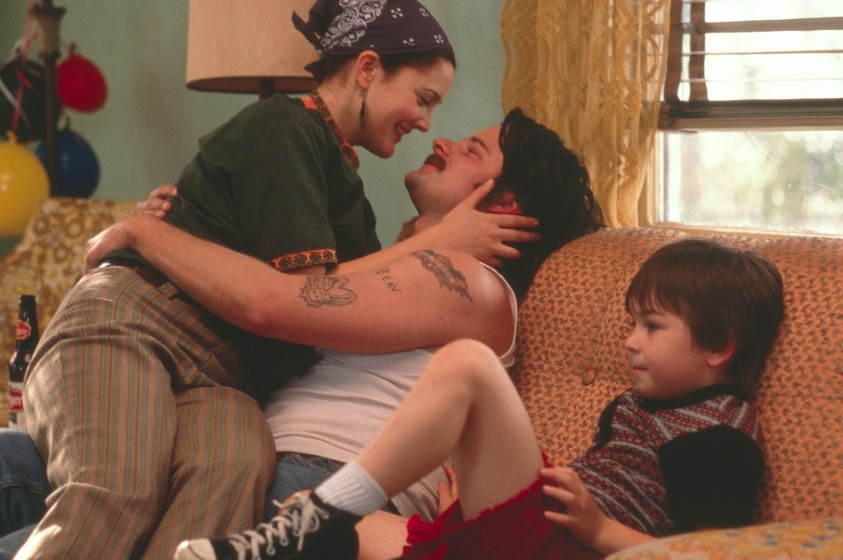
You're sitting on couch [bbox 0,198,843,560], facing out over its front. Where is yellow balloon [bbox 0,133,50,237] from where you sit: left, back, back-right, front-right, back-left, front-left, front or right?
back-right

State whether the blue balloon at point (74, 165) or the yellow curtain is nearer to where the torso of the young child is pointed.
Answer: the blue balloon

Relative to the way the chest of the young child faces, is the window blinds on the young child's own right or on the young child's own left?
on the young child's own right

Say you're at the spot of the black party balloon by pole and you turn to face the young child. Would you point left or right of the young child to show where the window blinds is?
left

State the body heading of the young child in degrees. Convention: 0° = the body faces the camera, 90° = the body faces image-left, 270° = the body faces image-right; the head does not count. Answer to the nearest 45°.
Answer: approximately 90°

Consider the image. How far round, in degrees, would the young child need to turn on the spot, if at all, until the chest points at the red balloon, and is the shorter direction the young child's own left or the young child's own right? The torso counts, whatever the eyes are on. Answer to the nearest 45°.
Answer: approximately 45° to the young child's own right

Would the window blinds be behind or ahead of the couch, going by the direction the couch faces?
behind

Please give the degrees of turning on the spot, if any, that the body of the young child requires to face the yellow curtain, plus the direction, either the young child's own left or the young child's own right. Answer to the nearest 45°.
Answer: approximately 90° to the young child's own right

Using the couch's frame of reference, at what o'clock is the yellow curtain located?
The yellow curtain is roughly at 6 o'clock from the couch.

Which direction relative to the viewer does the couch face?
toward the camera

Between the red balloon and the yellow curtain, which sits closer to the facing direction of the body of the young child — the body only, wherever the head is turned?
the red balloon
